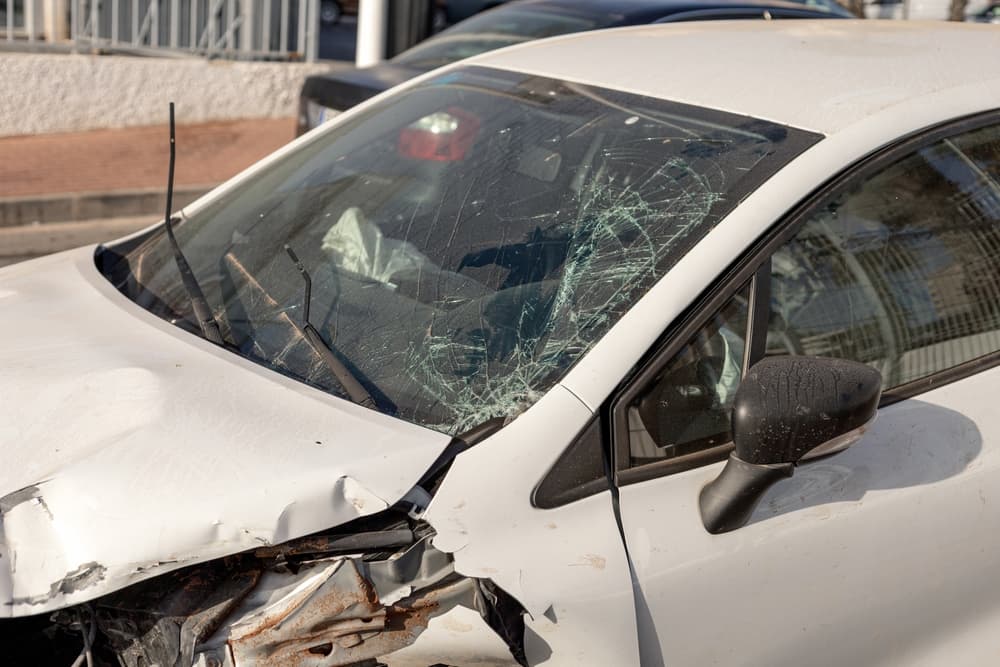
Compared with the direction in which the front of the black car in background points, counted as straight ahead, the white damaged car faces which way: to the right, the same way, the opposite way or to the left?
the opposite way

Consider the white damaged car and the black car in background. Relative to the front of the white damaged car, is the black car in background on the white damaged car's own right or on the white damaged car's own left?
on the white damaged car's own right

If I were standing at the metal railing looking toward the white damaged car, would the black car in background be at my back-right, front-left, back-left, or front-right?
front-left

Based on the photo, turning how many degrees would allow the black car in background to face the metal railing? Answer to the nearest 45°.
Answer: approximately 90° to its left

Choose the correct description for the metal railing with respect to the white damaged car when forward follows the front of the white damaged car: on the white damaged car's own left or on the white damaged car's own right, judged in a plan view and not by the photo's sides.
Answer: on the white damaged car's own right

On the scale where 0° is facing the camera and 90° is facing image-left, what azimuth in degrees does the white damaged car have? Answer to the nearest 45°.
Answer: approximately 45°

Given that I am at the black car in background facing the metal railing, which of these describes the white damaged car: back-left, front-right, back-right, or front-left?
back-left
